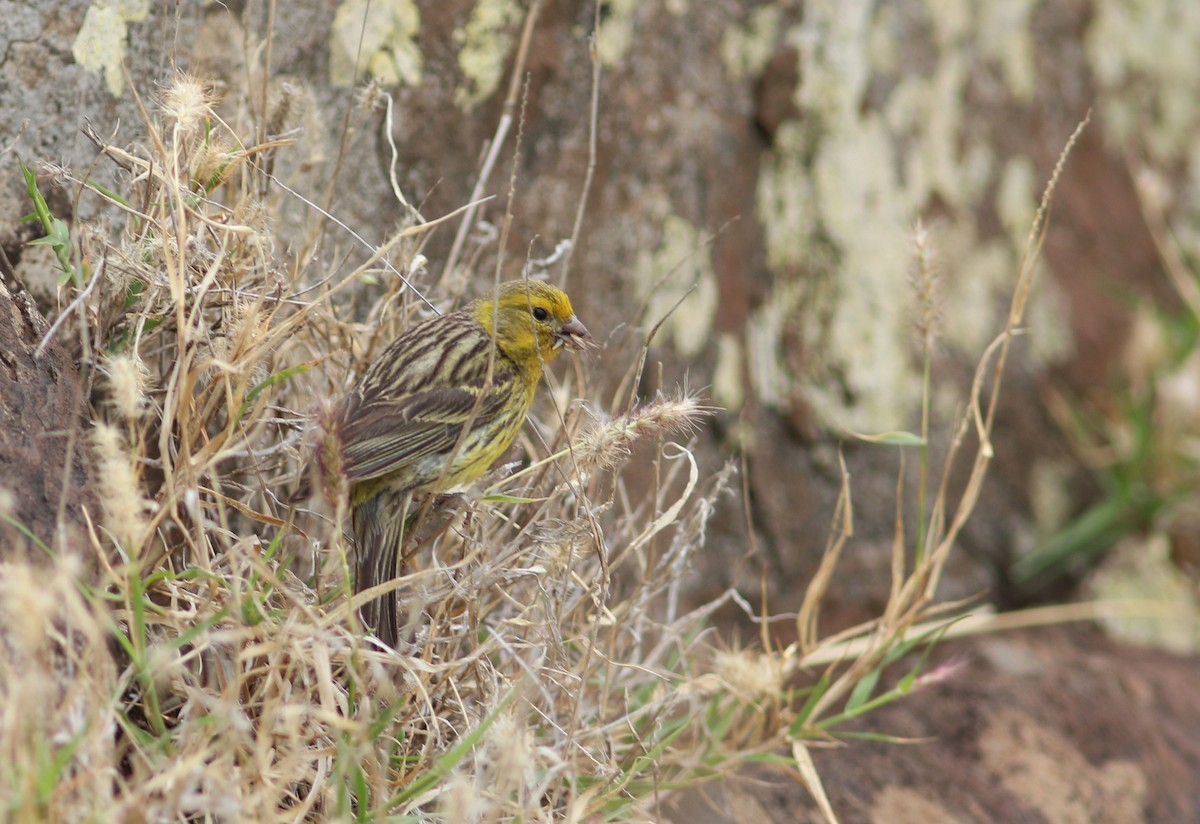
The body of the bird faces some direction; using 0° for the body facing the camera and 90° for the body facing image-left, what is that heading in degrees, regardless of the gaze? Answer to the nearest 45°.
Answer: approximately 270°
